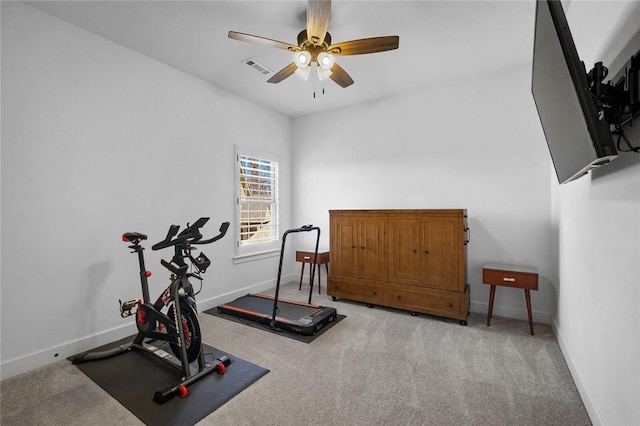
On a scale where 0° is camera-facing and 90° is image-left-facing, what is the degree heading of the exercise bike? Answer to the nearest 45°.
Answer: approximately 315°

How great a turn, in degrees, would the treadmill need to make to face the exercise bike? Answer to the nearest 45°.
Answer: approximately 90° to its right

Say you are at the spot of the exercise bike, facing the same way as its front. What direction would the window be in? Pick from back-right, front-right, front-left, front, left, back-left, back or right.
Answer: left

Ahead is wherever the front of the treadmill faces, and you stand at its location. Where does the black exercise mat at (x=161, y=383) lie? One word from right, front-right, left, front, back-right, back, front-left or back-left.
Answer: right

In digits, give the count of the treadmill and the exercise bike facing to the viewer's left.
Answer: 0

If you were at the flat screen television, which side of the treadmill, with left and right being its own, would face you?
front

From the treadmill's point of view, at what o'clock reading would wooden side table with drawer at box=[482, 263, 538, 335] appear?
The wooden side table with drawer is roughly at 11 o'clock from the treadmill.

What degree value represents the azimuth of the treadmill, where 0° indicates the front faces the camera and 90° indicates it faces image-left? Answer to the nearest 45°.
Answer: approximately 315°

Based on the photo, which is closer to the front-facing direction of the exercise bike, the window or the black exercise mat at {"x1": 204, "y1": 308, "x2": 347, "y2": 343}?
the black exercise mat

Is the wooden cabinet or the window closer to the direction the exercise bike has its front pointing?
the wooden cabinet
